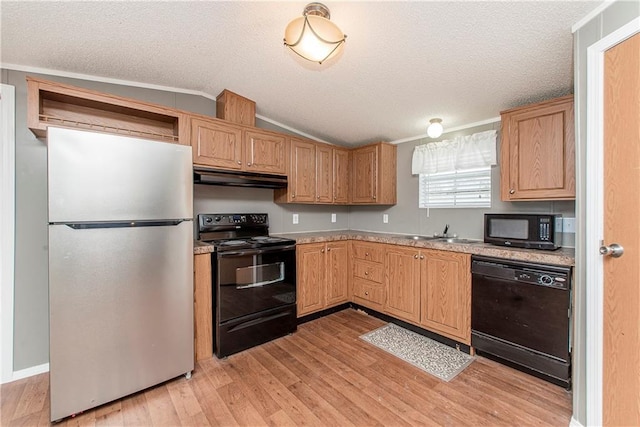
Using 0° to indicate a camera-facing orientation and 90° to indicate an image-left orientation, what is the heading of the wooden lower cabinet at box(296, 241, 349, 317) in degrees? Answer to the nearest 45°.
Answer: approximately 315°

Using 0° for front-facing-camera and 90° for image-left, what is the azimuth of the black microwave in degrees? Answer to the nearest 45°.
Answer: approximately 0°

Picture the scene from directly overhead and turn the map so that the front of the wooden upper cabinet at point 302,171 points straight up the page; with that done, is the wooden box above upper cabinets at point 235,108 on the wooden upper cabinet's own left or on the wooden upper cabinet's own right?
on the wooden upper cabinet's own right

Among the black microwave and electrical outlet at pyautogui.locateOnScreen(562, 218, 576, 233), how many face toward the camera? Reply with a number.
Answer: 2

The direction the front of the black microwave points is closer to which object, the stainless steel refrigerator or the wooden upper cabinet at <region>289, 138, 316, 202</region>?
the stainless steel refrigerator

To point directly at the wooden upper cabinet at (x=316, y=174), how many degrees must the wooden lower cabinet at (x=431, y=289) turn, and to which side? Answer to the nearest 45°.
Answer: approximately 45° to its right

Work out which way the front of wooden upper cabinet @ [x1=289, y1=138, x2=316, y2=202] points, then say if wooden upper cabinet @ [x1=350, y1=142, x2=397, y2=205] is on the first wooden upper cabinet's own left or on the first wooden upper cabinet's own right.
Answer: on the first wooden upper cabinet's own left

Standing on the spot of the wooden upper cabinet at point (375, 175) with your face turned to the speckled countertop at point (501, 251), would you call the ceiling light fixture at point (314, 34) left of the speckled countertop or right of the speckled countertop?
right
